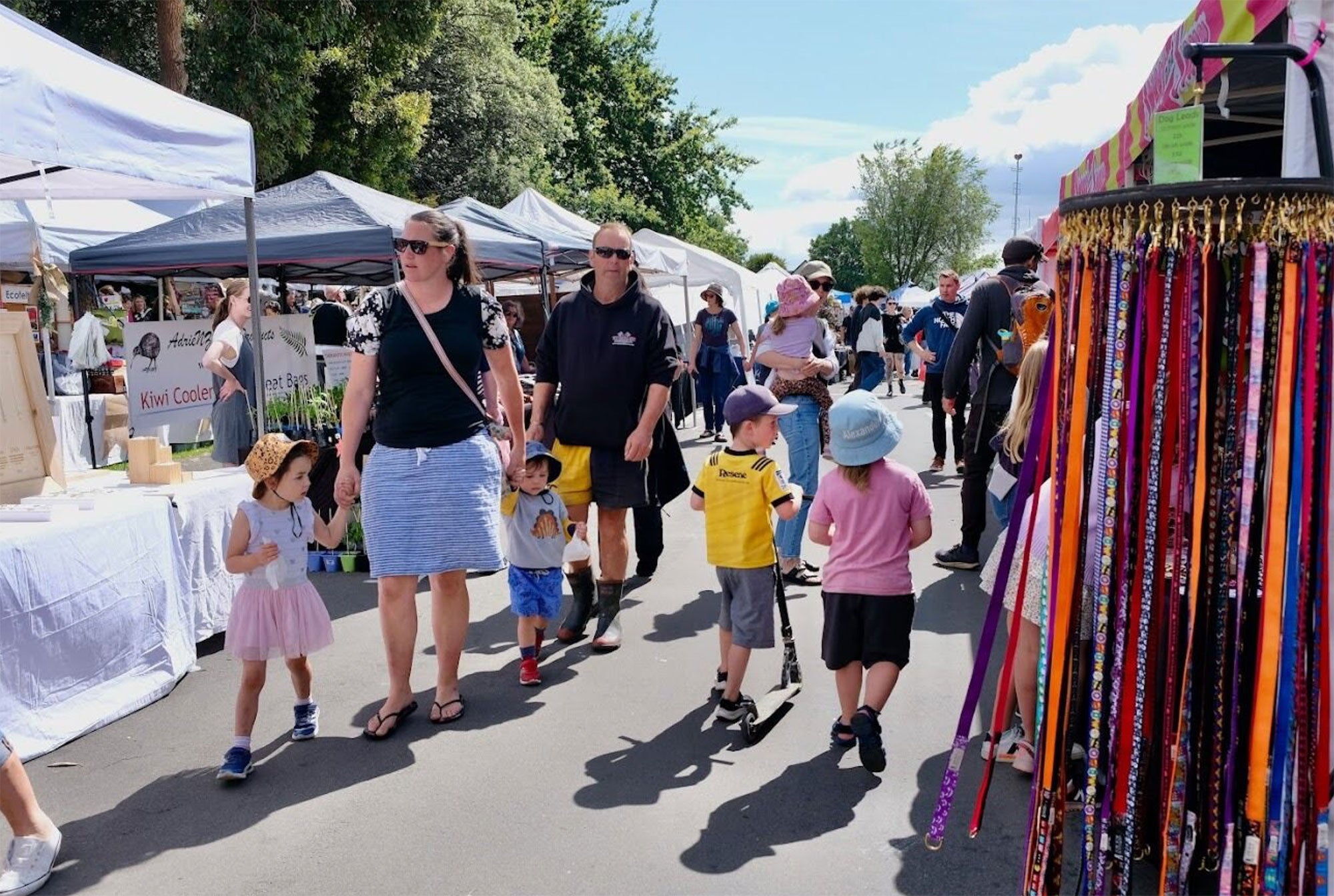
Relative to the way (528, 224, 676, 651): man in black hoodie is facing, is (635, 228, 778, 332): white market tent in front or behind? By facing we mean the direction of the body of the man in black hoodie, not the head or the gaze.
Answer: behind

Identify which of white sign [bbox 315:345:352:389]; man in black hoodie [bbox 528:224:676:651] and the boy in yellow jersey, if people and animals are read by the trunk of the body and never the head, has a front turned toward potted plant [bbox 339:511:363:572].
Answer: the white sign

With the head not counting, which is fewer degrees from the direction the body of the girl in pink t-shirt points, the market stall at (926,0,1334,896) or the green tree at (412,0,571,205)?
the green tree

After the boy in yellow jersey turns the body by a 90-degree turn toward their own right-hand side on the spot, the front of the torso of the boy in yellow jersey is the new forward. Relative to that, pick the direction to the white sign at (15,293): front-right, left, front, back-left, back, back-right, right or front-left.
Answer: back

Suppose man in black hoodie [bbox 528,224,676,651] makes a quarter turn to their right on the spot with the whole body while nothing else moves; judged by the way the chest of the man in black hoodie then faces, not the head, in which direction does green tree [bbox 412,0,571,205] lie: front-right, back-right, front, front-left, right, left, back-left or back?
right

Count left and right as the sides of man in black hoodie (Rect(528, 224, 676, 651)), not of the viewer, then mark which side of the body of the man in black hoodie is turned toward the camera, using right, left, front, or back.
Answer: front

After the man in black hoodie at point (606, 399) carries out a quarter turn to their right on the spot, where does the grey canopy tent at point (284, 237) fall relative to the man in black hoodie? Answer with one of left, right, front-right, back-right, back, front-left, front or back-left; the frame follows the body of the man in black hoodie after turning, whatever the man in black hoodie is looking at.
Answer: front-right

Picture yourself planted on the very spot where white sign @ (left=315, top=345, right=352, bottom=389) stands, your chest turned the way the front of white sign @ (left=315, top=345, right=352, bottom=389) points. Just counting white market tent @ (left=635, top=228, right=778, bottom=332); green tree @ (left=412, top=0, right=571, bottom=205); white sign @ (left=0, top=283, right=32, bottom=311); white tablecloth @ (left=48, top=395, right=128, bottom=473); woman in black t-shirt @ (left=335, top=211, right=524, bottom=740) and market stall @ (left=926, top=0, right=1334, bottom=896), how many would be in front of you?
2

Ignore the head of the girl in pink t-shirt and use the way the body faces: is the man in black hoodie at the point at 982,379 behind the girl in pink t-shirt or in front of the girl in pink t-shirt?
in front

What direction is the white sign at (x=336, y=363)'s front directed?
toward the camera

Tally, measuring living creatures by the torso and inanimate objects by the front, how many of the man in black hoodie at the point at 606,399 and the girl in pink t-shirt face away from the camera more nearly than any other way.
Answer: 1

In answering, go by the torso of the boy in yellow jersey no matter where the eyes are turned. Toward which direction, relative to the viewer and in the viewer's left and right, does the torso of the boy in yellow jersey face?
facing away from the viewer and to the right of the viewer

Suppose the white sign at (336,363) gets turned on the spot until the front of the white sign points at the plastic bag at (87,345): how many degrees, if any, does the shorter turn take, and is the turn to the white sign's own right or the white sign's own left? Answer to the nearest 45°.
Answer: approximately 135° to the white sign's own right

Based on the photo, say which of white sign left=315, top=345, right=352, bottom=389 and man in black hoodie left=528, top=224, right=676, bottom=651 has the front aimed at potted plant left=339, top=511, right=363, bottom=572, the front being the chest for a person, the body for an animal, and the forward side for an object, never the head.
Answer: the white sign

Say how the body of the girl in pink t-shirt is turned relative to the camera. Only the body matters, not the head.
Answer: away from the camera

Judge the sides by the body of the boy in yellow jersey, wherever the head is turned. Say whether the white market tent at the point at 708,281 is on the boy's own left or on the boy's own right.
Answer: on the boy's own left
